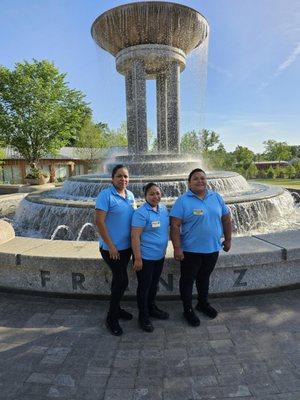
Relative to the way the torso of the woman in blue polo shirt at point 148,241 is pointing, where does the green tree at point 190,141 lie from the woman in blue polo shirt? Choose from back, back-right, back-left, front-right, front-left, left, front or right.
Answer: back-left

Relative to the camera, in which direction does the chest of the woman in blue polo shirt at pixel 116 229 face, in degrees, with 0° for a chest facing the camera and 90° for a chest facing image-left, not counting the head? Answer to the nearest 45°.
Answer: approximately 315°

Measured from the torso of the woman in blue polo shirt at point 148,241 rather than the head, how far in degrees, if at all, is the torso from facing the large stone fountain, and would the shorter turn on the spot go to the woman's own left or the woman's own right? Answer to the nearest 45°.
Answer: approximately 135° to the woman's own left

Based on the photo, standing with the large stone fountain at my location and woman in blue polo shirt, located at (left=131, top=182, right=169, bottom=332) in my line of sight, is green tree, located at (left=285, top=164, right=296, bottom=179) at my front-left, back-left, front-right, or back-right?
back-left

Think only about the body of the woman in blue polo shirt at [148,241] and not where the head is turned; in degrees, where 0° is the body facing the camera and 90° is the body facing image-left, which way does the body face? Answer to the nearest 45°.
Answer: approximately 315°
